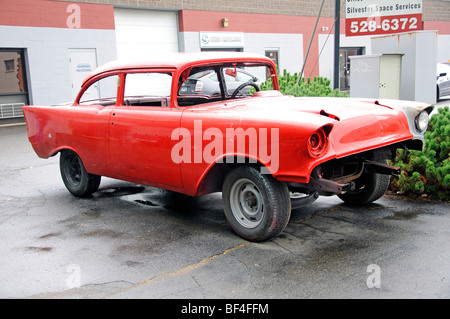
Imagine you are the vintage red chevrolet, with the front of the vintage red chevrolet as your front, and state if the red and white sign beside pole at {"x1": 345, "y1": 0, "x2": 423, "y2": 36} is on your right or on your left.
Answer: on your left

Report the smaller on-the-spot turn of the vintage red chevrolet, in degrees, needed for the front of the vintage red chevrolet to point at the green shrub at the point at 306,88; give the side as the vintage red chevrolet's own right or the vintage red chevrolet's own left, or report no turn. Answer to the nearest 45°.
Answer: approximately 135° to the vintage red chevrolet's own left

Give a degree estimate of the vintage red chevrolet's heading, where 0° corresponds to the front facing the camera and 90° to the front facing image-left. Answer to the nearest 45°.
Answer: approximately 315°

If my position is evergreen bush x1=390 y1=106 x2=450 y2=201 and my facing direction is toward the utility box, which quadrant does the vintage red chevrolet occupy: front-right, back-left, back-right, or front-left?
back-left

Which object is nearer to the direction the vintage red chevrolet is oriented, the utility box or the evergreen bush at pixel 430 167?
the evergreen bush

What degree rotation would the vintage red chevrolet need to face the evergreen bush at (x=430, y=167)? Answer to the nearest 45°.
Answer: approximately 90° to its left
